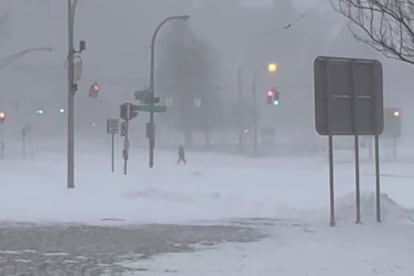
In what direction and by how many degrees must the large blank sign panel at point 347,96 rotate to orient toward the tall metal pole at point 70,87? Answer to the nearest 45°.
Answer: approximately 45° to its left

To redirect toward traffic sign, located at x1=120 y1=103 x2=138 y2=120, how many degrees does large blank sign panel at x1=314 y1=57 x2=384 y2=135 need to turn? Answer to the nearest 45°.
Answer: approximately 45° to its left

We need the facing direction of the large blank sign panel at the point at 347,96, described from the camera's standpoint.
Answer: facing away from the viewer
